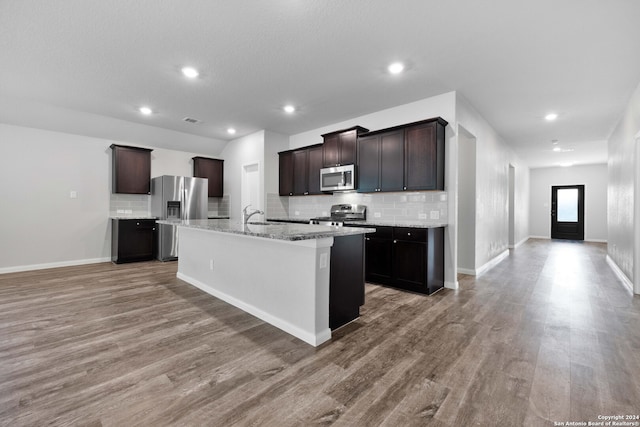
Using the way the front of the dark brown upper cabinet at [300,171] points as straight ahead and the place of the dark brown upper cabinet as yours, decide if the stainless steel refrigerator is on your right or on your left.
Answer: on your right

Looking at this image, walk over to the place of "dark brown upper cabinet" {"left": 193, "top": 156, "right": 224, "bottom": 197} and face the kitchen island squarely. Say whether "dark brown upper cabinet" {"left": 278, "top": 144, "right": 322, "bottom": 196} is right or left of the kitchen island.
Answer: left

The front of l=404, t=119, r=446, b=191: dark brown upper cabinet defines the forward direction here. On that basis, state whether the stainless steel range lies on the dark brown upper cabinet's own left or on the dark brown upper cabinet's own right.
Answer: on the dark brown upper cabinet's own right

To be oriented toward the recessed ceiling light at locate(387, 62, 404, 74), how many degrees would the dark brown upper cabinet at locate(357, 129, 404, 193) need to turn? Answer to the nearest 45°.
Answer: approximately 45° to its left

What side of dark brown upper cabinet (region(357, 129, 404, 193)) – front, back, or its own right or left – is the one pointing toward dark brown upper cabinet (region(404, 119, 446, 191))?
left

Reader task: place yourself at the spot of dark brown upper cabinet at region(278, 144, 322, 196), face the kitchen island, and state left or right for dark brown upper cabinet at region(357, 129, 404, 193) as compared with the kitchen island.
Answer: left

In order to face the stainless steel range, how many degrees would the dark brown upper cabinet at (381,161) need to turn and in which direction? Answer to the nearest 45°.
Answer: approximately 90° to its right

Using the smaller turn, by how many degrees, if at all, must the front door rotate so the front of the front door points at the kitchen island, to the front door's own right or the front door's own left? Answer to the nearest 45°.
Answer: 0° — it already faces it
